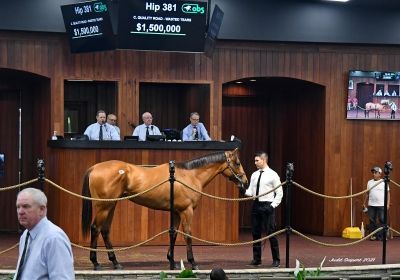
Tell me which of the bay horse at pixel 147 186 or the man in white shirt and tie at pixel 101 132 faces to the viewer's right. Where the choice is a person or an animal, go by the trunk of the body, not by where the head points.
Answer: the bay horse

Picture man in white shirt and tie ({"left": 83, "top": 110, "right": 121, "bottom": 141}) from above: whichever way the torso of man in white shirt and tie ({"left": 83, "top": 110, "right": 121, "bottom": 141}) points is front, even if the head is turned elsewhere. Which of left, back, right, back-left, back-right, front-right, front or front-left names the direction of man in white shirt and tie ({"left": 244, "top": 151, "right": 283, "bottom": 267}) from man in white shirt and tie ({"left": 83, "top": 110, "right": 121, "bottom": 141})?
front-left

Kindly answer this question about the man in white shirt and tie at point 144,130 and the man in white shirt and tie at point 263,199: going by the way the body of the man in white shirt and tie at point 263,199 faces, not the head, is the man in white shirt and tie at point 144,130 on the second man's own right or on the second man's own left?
on the second man's own right

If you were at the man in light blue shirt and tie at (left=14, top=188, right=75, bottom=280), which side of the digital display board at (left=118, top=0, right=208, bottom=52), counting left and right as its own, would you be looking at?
front

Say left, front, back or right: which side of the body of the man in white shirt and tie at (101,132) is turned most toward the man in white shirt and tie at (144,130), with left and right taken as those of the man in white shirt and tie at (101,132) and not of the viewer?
left

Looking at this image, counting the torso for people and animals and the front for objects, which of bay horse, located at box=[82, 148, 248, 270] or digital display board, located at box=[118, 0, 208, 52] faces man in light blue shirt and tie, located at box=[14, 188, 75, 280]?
the digital display board

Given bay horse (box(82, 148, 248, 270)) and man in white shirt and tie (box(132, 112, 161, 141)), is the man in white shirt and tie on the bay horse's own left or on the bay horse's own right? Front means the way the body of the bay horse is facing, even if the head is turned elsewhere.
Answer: on the bay horse's own left

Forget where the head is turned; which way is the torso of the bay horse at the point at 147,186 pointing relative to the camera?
to the viewer's right
